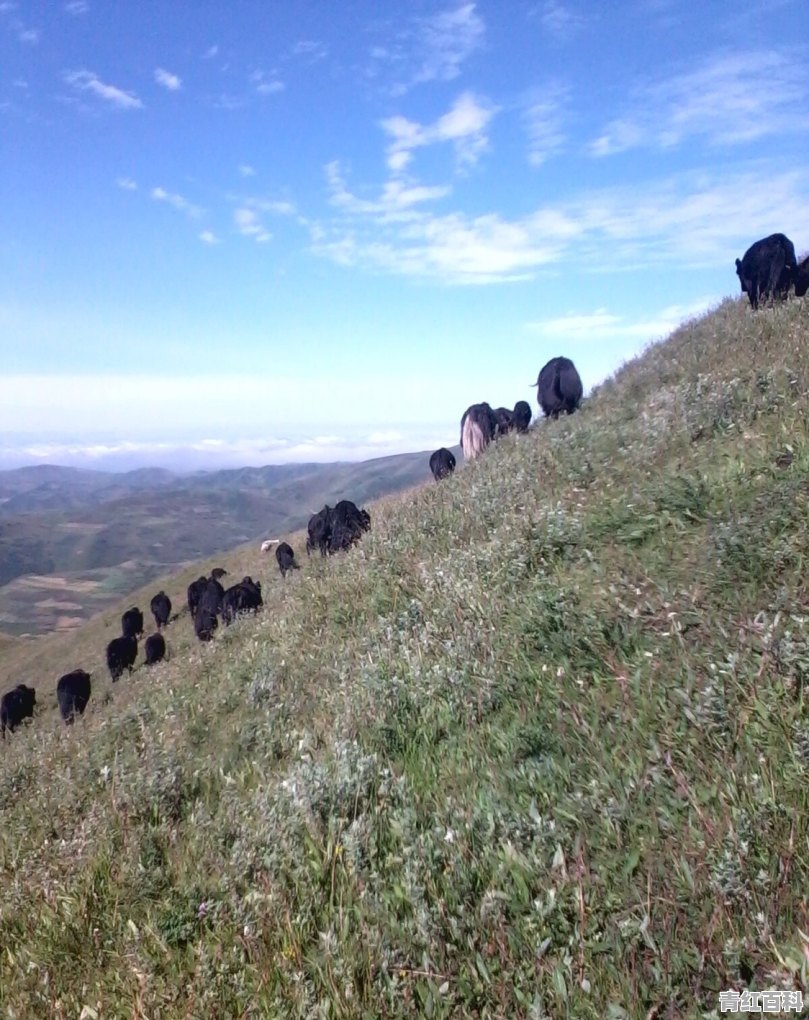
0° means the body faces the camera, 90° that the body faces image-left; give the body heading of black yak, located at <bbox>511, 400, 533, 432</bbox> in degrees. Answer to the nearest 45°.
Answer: approximately 180°

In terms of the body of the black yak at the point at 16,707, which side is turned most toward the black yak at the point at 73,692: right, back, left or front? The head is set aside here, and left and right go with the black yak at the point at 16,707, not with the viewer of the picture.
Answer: right

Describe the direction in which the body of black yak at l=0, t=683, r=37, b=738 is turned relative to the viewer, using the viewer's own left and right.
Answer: facing away from the viewer and to the right of the viewer

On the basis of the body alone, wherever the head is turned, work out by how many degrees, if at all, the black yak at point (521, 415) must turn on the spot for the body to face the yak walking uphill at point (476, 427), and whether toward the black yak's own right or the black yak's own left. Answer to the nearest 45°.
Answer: approximately 135° to the black yak's own left

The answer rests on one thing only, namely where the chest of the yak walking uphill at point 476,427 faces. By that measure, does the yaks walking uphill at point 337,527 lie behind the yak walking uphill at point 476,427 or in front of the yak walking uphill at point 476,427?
behind

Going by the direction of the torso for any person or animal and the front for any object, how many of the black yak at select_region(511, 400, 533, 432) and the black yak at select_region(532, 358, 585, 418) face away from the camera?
2

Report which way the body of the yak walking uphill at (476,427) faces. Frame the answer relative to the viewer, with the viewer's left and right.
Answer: facing away from the viewer and to the right of the viewer

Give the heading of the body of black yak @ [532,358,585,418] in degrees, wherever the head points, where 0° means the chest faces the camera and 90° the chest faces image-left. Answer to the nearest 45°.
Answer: approximately 180°
